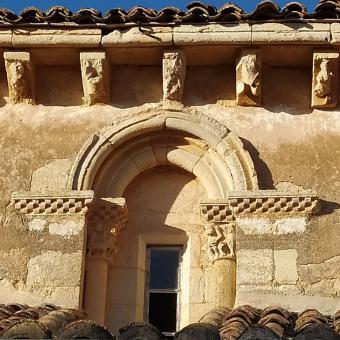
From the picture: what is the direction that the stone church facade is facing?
toward the camera
